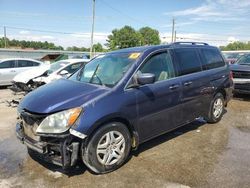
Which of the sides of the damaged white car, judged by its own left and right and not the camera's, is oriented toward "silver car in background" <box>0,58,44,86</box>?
right

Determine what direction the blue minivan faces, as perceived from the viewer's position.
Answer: facing the viewer and to the left of the viewer

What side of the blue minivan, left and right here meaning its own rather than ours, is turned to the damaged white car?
right

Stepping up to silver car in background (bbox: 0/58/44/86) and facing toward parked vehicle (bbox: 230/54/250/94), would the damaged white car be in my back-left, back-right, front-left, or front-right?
front-right

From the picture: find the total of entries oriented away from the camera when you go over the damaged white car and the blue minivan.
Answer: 0

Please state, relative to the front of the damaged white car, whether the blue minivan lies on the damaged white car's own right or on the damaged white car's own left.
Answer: on the damaged white car's own left

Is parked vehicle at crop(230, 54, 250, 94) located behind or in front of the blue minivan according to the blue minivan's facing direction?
behind

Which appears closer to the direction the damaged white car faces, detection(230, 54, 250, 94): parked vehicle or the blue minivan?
the blue minivan

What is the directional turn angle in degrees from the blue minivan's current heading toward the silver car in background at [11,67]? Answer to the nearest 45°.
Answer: approximately 90° to its right

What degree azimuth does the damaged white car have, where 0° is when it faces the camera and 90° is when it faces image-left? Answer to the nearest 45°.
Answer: approximately 45°
